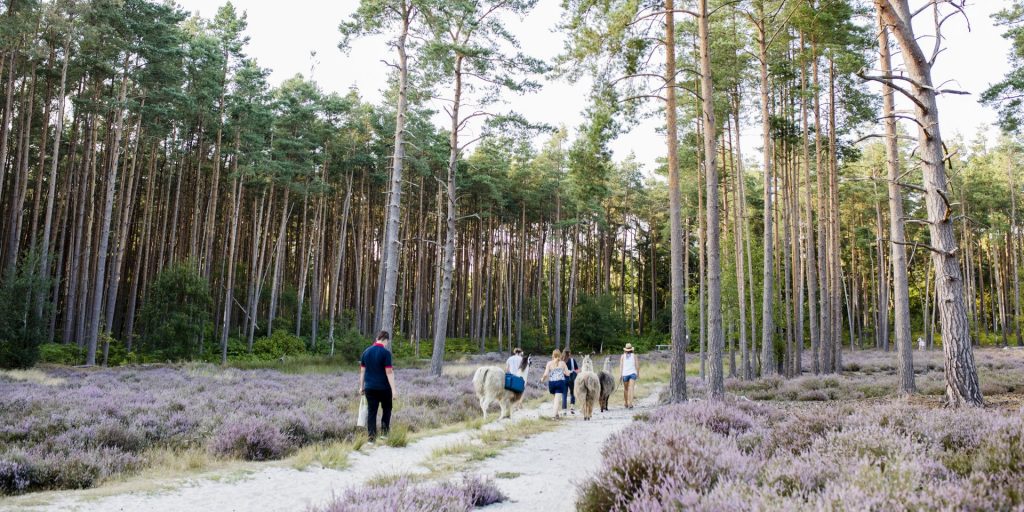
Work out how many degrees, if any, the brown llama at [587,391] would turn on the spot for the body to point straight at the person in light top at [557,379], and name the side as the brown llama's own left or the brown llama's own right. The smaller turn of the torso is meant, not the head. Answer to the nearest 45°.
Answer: approximately 45° to the brown llama's own left

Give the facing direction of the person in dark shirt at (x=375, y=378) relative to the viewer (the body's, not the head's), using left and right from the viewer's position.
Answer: facing away from the viewer and to the right of the viewer

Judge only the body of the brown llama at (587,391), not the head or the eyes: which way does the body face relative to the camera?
away from the camera

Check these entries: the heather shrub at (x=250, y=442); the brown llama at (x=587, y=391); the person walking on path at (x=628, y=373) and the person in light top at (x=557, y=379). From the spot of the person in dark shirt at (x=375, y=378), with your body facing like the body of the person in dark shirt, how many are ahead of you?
3

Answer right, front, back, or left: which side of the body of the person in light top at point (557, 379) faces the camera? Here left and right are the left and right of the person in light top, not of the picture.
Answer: back

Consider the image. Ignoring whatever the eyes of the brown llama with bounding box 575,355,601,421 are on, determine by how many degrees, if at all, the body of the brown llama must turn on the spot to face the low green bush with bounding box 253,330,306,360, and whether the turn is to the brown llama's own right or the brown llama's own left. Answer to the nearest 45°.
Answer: approximately 45° to the brown llama's own left

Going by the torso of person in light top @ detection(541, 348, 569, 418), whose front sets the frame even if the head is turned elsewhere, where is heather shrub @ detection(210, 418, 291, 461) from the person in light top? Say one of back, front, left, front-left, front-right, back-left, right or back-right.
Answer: back-left

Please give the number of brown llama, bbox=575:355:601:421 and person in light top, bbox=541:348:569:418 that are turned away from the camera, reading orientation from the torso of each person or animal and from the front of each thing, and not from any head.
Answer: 2
